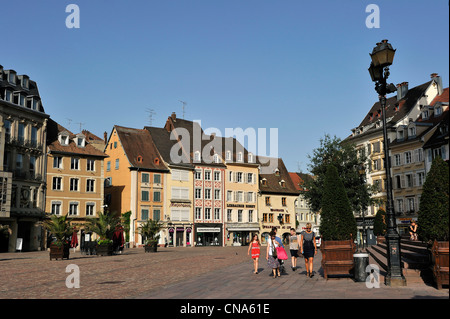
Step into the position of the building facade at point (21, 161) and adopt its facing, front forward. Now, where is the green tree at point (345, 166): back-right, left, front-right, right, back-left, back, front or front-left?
front

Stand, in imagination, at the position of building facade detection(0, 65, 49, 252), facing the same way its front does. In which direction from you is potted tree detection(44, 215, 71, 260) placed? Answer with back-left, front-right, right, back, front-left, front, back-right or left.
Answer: front-right

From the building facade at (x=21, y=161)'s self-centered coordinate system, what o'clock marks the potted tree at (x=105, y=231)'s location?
The potted tree is roughly at 1 o'clock from the building facade.

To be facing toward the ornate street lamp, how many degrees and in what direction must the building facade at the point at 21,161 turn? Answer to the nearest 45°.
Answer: approximately 45° to its right

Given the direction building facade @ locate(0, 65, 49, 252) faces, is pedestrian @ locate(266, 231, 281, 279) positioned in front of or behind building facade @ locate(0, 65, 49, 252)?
in front

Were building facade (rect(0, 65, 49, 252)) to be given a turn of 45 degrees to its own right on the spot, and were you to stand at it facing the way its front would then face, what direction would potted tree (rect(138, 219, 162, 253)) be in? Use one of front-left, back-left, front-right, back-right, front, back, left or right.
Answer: front-left

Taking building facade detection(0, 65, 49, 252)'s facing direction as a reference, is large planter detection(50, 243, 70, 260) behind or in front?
in front

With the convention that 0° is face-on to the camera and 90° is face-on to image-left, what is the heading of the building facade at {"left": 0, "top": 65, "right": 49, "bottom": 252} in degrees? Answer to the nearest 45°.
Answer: approximately 315°

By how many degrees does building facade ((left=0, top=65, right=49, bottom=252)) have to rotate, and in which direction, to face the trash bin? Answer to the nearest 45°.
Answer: approximately 45° to its right
